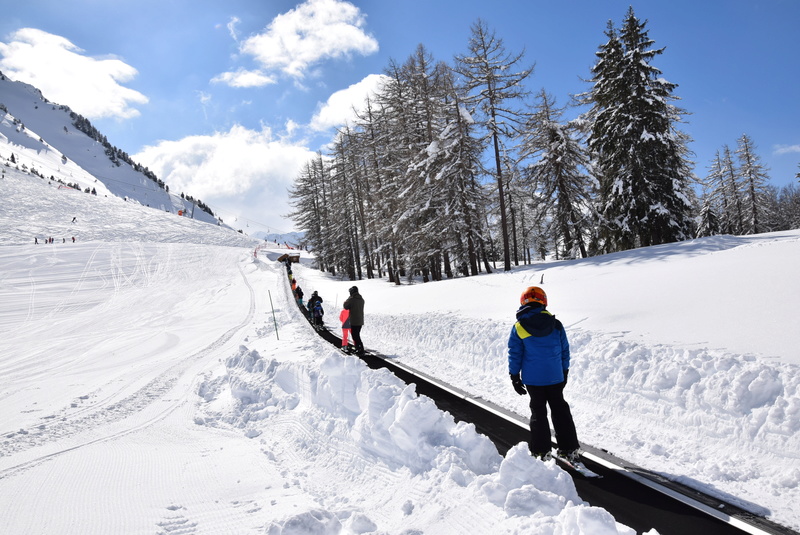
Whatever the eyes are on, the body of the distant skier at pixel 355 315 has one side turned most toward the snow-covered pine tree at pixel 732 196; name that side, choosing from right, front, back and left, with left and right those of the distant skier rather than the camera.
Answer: right

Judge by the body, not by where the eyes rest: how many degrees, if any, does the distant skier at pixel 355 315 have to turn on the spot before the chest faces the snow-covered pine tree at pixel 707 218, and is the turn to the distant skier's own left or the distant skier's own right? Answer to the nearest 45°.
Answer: approximately 90° to the distant skier's own right

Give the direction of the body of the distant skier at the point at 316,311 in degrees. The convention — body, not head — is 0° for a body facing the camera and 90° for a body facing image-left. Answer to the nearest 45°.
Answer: approximately 135°

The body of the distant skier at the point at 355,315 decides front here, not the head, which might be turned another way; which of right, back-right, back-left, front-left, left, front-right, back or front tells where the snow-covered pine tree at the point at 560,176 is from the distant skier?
right

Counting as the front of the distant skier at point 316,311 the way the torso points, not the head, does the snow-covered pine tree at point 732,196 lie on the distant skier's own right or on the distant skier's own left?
on the distant skier's own right

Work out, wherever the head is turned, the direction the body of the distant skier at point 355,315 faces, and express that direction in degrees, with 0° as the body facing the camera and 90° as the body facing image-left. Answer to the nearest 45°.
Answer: approximately 135°

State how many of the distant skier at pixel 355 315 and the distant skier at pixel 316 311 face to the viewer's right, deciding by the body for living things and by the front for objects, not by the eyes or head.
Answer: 0

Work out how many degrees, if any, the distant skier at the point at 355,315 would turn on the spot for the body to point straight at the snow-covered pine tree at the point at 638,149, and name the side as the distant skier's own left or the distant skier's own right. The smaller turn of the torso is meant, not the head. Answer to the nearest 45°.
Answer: approximately 90° to the distant skier's own right

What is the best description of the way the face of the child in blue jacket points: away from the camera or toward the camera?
away from the camera

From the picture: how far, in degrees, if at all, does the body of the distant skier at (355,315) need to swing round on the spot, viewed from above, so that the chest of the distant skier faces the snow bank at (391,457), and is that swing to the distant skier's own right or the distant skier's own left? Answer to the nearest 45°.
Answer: approximately 135° to the distant skier's own left
